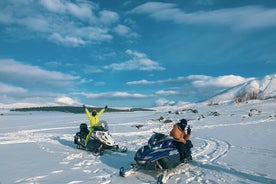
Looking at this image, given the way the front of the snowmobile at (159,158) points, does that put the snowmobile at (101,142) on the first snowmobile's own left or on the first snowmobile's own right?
on the first snowmobile's own right

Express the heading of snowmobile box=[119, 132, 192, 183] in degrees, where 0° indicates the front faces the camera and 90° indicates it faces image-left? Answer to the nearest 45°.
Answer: approximately 45°

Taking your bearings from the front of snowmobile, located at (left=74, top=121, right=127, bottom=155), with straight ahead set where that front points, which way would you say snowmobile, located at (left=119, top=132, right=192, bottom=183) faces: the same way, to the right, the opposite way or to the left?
to the right

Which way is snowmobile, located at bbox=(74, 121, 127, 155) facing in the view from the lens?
facing the viewer and to the right of the viewer

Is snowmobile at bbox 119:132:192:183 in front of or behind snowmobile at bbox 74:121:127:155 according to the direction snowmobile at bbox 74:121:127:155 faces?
in front

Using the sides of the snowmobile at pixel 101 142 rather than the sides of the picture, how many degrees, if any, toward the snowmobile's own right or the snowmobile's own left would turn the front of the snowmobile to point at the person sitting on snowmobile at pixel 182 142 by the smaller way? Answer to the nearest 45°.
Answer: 0° — it already faces them

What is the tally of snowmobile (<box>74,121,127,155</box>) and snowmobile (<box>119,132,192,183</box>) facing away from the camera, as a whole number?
0
